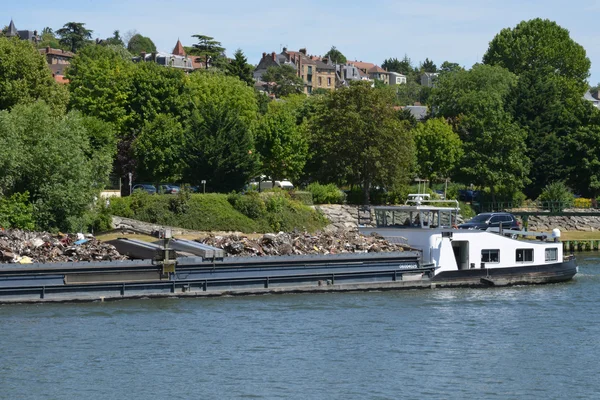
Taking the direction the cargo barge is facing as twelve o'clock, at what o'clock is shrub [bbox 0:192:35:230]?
The shrub is roughly at 1 o'clock from the cargo barge.

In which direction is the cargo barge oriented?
to the viewer's left

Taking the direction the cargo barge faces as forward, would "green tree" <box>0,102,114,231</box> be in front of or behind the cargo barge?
in front
